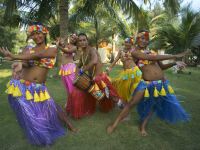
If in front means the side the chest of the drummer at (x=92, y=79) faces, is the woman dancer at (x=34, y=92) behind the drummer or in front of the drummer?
in front

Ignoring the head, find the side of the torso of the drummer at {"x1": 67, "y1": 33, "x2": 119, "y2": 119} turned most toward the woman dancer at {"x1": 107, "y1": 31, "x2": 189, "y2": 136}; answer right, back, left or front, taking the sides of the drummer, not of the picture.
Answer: left

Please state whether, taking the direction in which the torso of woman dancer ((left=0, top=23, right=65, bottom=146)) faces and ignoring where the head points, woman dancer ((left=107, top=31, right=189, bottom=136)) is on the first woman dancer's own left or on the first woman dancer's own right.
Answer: on the first woman dancer's own left

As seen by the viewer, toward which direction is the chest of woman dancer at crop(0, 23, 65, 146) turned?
toward the camera

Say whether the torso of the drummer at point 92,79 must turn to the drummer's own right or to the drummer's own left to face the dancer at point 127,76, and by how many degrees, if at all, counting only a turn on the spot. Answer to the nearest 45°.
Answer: approximately 135° to the drummer's own left

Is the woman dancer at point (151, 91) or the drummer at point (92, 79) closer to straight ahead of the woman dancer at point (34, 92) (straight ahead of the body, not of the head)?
the woman dancer
